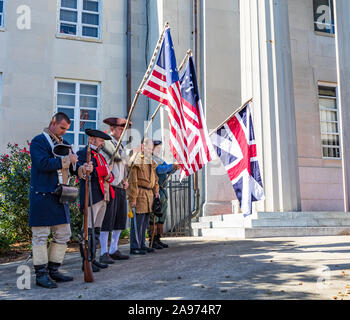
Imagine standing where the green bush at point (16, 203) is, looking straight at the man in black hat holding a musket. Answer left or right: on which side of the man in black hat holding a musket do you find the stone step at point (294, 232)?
left

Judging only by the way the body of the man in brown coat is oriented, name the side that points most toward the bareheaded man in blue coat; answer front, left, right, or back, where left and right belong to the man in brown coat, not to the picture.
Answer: right

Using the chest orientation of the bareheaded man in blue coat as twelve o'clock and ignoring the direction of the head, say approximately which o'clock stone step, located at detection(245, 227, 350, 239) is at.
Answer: The stone step is roughly at 11 o'clock from the bareheaded man in blue coat.

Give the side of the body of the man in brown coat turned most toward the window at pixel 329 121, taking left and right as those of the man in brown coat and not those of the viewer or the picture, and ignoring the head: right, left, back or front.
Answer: left

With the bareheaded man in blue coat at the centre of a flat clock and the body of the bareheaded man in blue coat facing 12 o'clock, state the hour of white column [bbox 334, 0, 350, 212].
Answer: The white column is roughly at 11 o'clock from the bareheaded man in blue coat.

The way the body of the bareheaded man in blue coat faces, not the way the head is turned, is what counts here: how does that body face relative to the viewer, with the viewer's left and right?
facing to the right of the viewer

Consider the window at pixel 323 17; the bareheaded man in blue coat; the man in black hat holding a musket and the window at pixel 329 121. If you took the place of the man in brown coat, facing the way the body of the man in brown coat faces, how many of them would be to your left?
2
